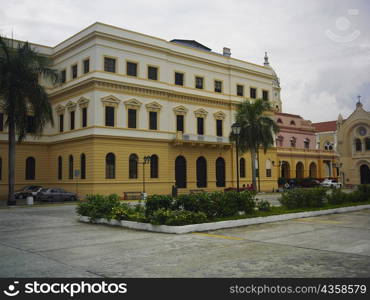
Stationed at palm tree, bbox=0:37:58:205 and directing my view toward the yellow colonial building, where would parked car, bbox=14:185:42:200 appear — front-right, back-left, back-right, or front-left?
front-left

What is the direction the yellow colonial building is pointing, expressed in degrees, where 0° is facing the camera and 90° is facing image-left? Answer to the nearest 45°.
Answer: approximately 315°

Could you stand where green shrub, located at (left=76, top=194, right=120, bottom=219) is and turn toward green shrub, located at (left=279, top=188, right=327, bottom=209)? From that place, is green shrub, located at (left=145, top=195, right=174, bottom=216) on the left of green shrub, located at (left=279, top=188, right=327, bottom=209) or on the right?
right
